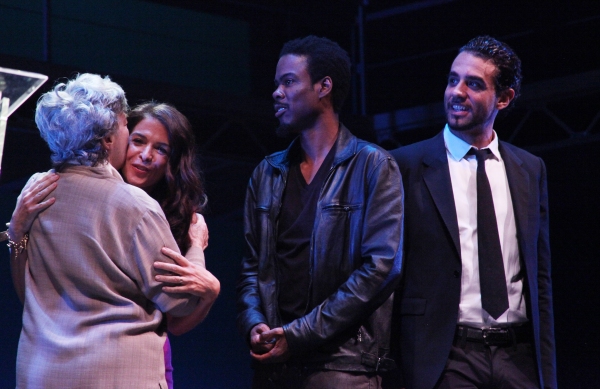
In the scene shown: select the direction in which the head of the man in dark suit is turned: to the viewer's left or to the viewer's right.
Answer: to the viewer's left

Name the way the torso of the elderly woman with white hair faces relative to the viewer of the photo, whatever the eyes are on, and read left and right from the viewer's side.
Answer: facing away from the viewer and to the right of the viewer

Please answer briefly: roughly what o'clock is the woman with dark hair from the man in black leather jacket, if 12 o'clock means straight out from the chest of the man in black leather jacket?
The woman with dark hair is roughly at 2 o'clock from the man in black leather jacket.

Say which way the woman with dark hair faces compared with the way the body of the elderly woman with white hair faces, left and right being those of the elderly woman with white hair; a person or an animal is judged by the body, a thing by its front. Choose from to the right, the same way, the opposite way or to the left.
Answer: the opposite way

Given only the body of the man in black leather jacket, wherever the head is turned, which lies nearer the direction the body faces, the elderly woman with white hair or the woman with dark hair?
the elderly woman with white hair

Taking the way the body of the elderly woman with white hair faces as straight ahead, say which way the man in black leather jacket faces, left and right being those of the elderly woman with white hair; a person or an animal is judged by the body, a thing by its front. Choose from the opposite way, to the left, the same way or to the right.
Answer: the opposite way

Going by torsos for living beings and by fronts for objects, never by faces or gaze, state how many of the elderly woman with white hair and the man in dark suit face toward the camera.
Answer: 1

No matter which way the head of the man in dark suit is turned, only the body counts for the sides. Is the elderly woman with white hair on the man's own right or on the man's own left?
on the man's own right

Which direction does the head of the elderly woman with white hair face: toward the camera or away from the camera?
away from the camera
